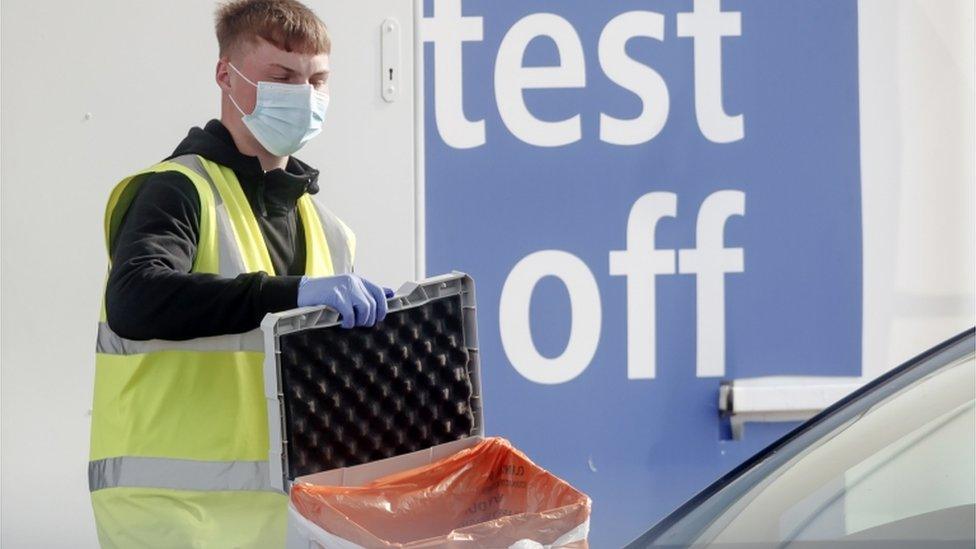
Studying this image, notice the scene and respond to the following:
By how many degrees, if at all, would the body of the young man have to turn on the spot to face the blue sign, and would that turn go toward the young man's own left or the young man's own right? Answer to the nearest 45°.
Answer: approximately 90° to the young man's own left

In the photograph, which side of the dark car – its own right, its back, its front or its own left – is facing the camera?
left

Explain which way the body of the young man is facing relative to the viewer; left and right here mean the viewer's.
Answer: facing the viewer and to the right of the viewer

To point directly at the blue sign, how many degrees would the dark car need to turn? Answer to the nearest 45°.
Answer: approximately 45° to its right

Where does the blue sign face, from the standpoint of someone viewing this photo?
facing the viewer

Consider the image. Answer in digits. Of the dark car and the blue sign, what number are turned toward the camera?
1

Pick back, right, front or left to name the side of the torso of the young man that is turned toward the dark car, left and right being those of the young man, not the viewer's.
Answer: front

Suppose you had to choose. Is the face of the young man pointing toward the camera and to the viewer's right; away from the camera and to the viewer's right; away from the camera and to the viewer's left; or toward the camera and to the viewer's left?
toward the camera and to the viewer's right

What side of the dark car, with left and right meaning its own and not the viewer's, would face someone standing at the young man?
front

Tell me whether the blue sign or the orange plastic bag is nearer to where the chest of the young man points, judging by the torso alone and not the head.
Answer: the orange plastic bag
